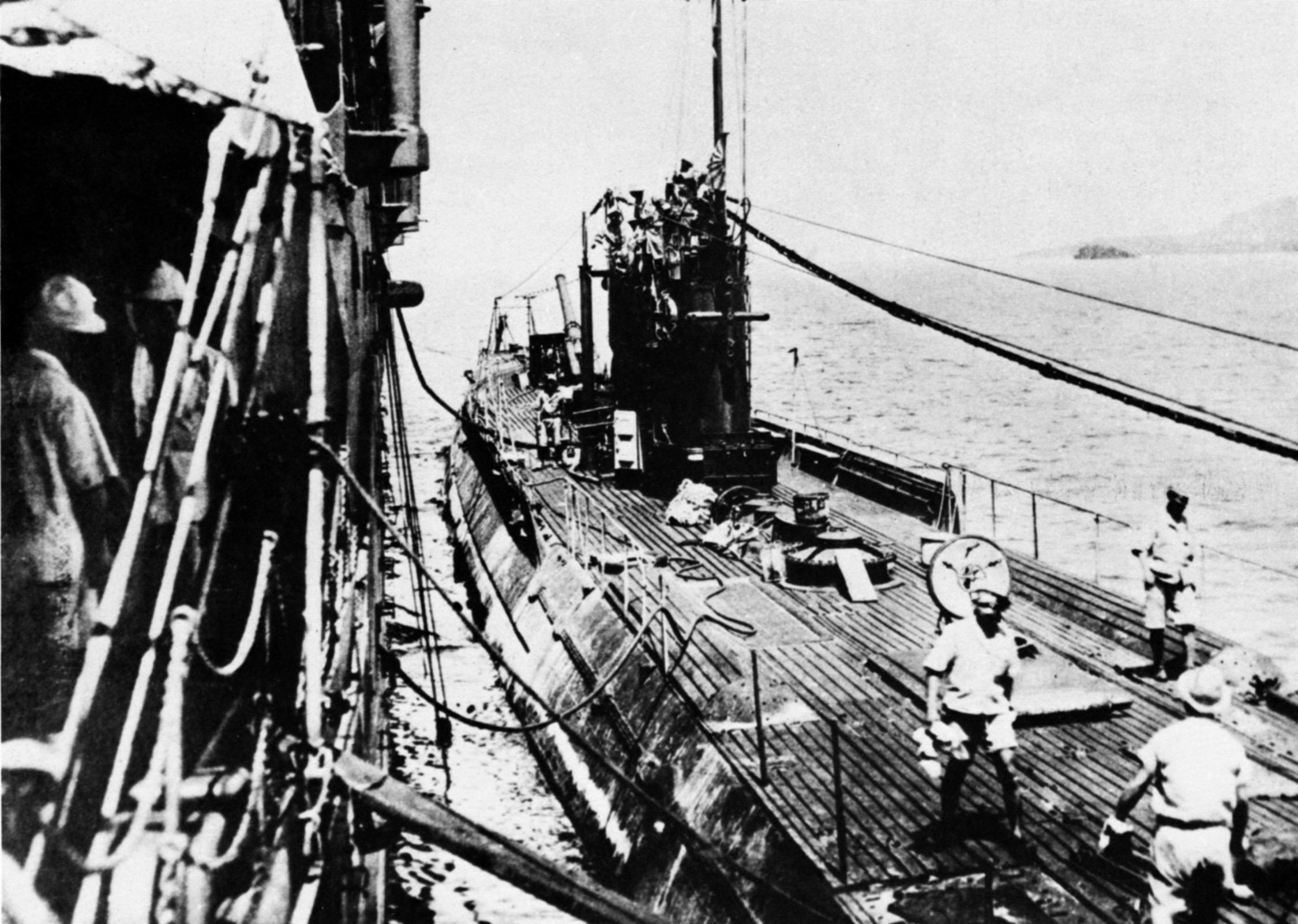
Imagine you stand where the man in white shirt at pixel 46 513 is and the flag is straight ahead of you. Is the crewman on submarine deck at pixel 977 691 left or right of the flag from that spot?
right

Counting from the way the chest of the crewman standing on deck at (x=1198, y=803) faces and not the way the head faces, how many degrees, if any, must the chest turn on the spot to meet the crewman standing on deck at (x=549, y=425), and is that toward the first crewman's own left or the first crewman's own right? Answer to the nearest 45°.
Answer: approximately 45° to the first crewman's own left

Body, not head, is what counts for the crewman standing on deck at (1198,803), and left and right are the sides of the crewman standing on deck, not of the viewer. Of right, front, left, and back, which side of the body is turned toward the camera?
back

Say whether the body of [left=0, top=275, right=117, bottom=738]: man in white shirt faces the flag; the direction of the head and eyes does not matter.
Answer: yes

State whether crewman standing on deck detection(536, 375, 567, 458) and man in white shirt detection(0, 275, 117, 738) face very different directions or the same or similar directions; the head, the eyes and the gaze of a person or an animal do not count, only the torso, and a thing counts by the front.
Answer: very different directions

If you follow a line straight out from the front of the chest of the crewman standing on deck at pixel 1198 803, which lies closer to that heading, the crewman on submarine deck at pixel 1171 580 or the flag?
the crewman on submarine deck

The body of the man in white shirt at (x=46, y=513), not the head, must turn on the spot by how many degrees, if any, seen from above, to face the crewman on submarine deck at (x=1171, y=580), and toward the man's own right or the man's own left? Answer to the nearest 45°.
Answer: approximately 45° to the man's own right

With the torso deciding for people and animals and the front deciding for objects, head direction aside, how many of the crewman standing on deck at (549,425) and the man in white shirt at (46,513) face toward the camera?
1

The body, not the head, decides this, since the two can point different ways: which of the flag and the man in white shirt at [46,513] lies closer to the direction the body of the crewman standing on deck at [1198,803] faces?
the flag

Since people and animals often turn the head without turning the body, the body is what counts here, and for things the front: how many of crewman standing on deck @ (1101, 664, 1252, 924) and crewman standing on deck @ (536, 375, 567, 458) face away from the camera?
1

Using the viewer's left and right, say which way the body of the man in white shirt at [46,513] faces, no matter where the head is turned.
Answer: facing away from the viewer and to the right of the viewer

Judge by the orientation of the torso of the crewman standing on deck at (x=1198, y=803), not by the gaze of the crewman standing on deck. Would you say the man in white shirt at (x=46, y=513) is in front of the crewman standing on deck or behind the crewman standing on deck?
behind

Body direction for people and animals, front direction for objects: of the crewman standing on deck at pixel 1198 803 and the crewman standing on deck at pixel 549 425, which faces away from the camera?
the crewman standing on deck at pixel 1198 803

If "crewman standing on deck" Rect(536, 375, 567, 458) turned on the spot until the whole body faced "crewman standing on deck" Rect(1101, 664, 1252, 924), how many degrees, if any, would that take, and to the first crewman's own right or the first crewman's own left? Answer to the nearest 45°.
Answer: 0° — they already face them
